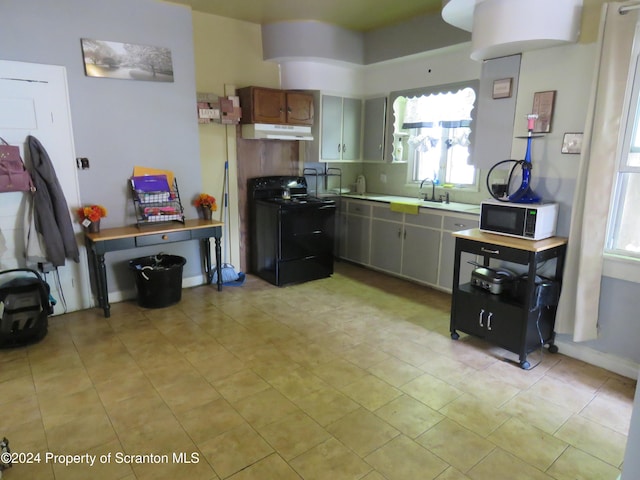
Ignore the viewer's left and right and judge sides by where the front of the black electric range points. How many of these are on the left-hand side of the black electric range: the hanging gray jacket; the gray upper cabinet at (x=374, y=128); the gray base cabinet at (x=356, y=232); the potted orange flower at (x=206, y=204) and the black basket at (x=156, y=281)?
2

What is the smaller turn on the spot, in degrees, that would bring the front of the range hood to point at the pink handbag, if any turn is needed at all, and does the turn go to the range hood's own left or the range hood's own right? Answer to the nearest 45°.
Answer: approximately 90° to the range hood's own right

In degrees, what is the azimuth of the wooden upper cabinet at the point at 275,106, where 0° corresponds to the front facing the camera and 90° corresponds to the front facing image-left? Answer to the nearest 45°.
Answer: approximately 315°
